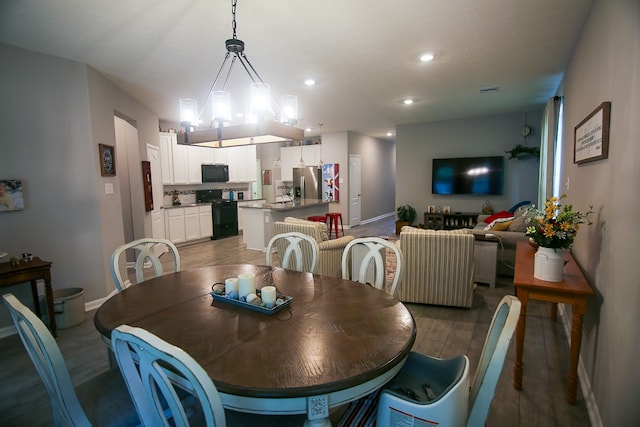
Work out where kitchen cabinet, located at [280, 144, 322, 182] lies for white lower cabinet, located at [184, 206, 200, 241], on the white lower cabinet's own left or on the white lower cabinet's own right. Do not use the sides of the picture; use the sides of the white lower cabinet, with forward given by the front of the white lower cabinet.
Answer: on the white lower cabinet's own left

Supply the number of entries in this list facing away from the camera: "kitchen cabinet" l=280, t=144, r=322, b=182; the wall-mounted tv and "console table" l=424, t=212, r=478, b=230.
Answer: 0

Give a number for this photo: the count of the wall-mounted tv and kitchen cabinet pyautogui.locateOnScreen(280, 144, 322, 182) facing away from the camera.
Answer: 0

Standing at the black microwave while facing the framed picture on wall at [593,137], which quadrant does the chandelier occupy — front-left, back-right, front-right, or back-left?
front-right

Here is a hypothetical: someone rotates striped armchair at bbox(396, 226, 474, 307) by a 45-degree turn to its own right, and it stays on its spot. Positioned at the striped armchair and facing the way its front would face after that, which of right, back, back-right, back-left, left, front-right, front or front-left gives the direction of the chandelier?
back

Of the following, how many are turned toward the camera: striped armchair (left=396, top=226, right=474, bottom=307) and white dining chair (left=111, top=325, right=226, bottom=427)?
0

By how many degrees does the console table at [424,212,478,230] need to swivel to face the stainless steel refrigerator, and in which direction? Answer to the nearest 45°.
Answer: approximately 90° to its right

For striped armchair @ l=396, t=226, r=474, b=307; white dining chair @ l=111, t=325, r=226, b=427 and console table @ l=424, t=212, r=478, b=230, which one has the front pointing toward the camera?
the console table

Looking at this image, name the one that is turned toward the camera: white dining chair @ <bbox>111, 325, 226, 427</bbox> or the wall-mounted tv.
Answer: the wall-mounted tv

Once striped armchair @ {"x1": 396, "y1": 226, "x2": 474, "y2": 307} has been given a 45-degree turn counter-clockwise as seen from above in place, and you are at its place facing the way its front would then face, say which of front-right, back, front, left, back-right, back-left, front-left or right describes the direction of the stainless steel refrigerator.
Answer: front

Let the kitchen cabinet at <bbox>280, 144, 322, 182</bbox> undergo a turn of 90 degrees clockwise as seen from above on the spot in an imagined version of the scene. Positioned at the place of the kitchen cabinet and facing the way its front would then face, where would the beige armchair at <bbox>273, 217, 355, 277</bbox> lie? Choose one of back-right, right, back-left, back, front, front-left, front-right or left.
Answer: left

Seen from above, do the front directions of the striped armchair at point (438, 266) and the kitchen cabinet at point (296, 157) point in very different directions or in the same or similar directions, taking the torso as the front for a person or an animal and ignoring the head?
very different directions

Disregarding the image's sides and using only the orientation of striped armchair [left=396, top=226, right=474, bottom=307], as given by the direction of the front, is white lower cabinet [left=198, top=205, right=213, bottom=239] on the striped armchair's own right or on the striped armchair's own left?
on the striped armchair's own left

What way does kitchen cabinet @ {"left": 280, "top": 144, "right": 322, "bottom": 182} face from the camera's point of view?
toward the camera

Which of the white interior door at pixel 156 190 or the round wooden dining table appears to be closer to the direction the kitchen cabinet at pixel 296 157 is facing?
the round wooden dining table

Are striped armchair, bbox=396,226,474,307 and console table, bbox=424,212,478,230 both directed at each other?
yes

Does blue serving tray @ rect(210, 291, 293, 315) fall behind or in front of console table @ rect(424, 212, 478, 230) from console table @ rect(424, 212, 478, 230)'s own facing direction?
in front

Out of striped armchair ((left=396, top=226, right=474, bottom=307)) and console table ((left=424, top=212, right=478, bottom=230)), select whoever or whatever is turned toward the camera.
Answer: the console table

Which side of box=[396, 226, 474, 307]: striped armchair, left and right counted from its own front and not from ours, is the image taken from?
back
